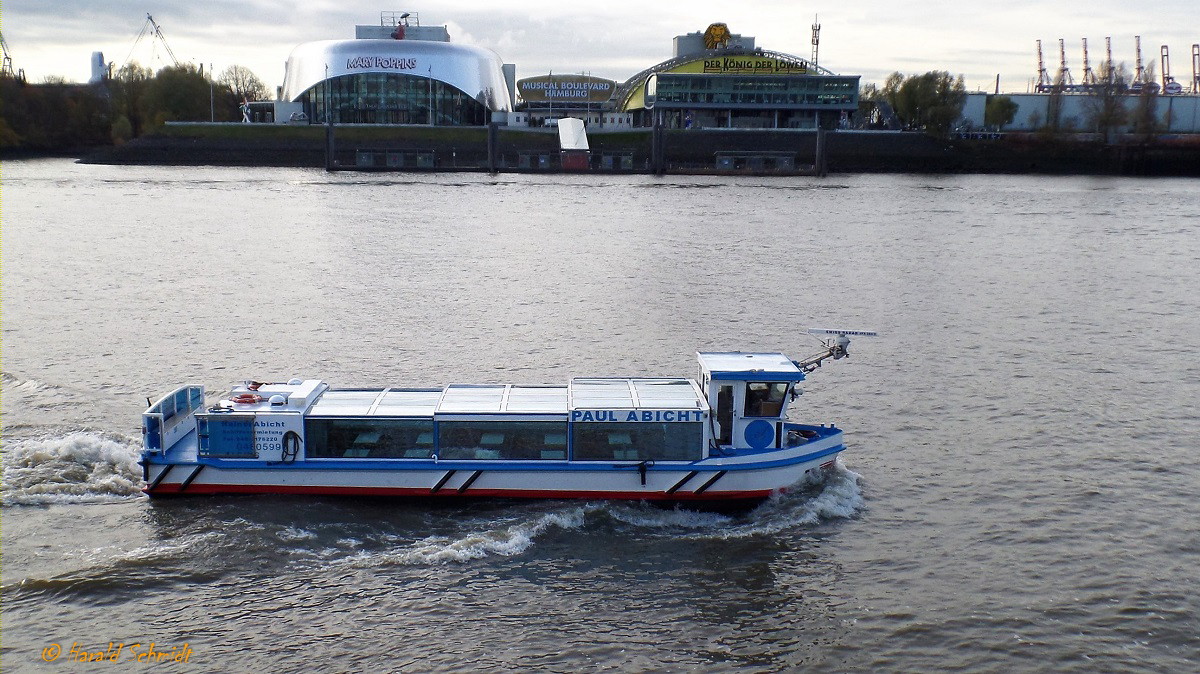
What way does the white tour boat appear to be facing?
to the viewer's right
